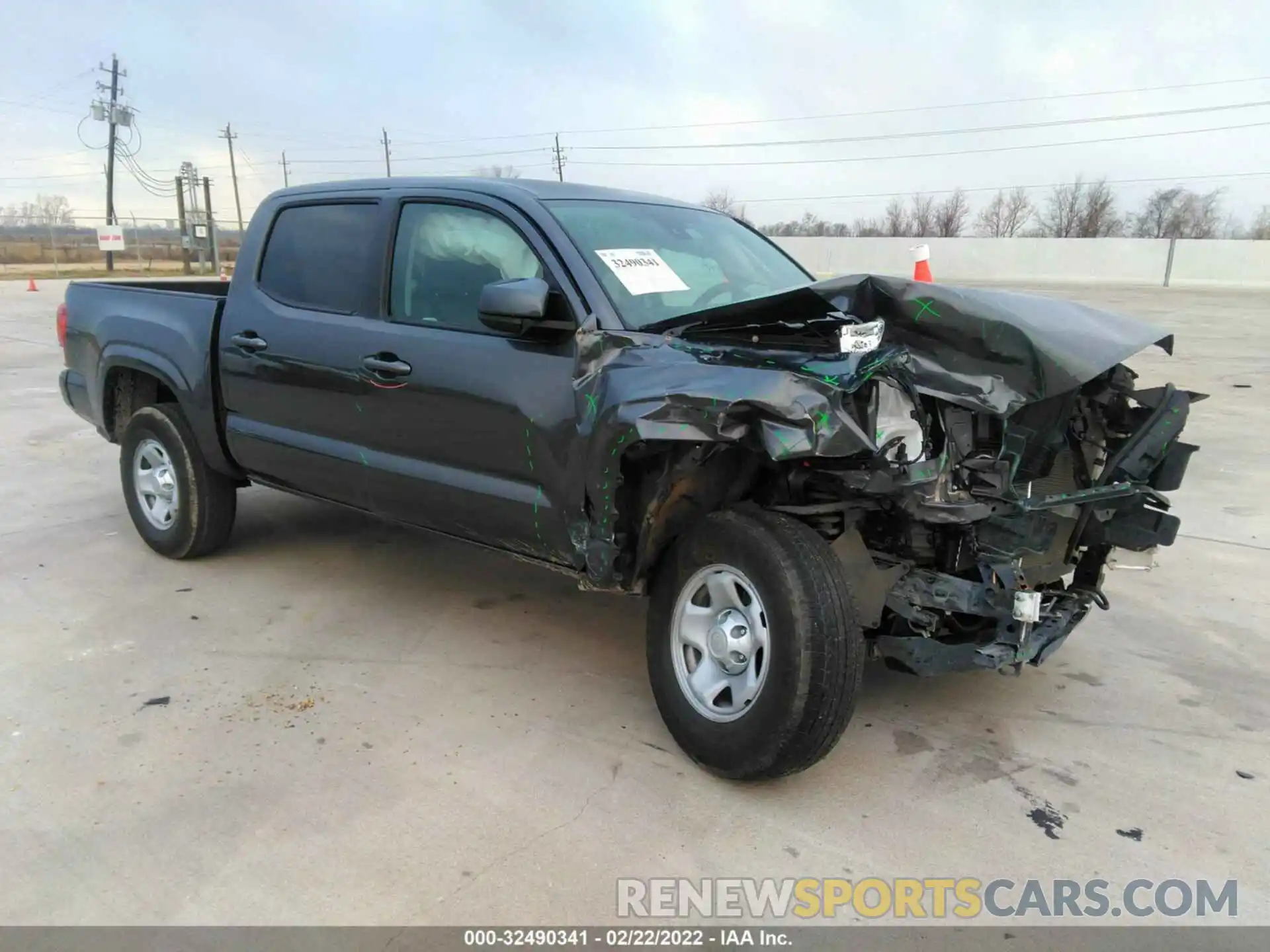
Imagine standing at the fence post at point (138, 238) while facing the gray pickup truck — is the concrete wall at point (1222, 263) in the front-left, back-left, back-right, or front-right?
front-left

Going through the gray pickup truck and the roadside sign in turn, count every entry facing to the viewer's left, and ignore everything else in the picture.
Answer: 0

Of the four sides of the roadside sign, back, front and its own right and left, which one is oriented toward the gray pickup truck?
front

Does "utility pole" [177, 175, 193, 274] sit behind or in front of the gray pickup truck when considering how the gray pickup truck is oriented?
behind

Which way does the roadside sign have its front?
toward the camera

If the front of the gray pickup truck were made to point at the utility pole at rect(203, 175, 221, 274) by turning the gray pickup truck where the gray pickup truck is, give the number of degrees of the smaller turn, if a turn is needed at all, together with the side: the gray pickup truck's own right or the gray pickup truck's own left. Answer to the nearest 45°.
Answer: approximately 180°

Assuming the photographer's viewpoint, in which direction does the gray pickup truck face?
facing the viewer and to the right of the viewer

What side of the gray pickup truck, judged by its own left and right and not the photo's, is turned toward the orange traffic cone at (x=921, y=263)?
left

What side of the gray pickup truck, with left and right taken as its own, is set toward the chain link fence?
back

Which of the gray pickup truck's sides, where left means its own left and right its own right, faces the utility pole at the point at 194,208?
back

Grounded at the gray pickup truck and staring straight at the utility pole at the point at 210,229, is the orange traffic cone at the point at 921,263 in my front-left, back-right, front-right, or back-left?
front-right
